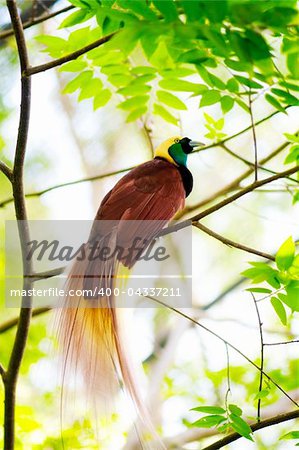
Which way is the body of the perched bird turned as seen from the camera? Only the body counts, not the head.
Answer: to the viewer's right
